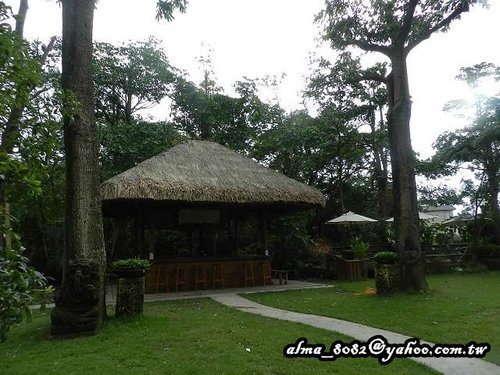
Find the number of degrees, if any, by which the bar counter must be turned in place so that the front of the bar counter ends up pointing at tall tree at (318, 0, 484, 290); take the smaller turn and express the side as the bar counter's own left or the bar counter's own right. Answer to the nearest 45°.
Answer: approximately 45° to the bar counter's own left

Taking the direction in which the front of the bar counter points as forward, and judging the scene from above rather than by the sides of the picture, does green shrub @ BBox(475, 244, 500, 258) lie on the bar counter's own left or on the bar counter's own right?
on the bar counter's own left

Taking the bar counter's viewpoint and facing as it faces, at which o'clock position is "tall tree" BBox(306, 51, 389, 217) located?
The tall tree is roughly at 8 o'clock from the bar counter.

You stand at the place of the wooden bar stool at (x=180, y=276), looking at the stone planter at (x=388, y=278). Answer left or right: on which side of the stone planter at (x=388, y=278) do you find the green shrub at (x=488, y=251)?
left

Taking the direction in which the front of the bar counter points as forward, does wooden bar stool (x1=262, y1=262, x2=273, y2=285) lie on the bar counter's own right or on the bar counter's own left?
on the bar counter's own left

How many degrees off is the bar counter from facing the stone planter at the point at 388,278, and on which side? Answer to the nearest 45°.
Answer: approximately 45° to its left

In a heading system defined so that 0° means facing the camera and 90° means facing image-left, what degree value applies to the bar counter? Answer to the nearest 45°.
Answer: approximately 0°

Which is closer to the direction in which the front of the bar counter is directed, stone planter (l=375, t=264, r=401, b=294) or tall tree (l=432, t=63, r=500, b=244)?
the stone planter

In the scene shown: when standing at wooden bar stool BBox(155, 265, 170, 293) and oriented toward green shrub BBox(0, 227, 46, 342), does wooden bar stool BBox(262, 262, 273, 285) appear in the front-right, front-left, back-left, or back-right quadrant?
back-left
